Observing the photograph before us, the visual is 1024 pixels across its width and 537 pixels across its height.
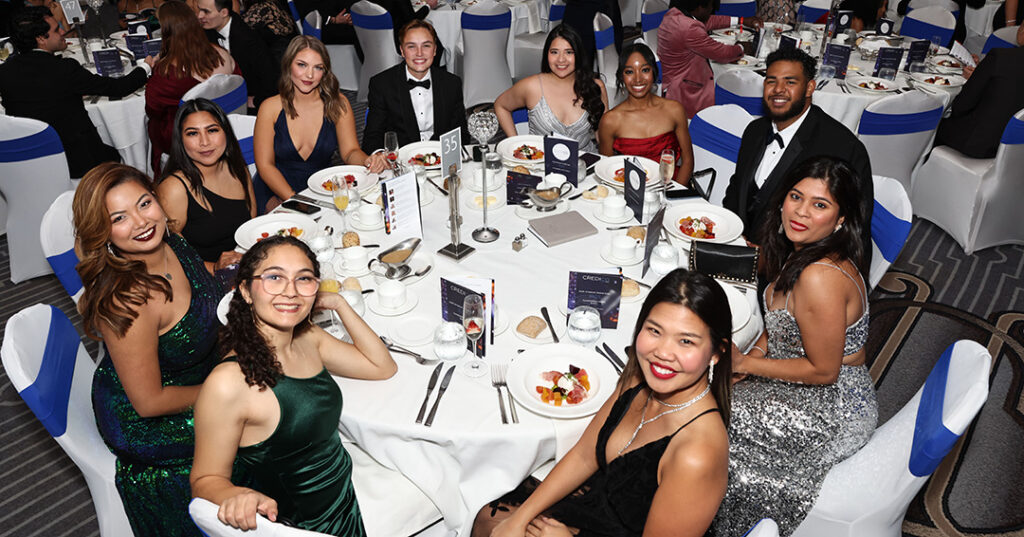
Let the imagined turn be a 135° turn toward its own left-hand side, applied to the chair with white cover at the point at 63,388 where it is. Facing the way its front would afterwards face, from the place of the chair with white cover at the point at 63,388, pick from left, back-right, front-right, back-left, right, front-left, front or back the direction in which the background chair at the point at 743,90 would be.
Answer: back

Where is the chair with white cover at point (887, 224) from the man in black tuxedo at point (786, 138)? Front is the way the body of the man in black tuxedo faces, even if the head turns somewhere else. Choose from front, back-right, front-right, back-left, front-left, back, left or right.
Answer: left

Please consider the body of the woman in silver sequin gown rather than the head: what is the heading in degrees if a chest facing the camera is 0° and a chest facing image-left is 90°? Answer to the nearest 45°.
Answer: approximately 90°

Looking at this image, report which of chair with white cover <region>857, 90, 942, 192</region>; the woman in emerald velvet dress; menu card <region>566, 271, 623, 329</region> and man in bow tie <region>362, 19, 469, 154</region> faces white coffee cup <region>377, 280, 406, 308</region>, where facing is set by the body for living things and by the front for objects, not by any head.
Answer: the man in bow tie

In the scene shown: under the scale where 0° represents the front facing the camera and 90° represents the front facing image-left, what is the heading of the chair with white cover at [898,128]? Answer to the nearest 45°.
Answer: approximately 225°

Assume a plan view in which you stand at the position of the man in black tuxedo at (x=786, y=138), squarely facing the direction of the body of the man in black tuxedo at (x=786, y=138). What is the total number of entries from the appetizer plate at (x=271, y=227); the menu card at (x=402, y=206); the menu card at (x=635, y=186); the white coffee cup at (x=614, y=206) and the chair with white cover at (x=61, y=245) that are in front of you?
5

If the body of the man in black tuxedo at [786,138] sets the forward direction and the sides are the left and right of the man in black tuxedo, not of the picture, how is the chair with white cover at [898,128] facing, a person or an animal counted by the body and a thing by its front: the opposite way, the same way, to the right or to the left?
the opposite way

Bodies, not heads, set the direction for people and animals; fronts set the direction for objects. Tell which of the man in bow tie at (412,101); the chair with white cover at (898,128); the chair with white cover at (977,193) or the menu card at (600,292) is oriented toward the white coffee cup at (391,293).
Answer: the man in bow tie

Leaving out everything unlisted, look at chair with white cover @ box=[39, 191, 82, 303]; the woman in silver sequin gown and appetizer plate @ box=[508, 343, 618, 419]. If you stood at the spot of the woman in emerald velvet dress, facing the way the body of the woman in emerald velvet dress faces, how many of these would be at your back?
1

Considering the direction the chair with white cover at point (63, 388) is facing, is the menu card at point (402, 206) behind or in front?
in front

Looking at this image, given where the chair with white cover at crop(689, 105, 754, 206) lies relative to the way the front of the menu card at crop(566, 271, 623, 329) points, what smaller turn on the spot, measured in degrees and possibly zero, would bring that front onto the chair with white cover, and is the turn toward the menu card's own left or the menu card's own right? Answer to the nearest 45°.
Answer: approximately 180°

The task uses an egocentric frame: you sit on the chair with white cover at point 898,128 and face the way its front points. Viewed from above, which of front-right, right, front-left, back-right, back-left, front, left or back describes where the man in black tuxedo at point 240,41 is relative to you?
back-left
